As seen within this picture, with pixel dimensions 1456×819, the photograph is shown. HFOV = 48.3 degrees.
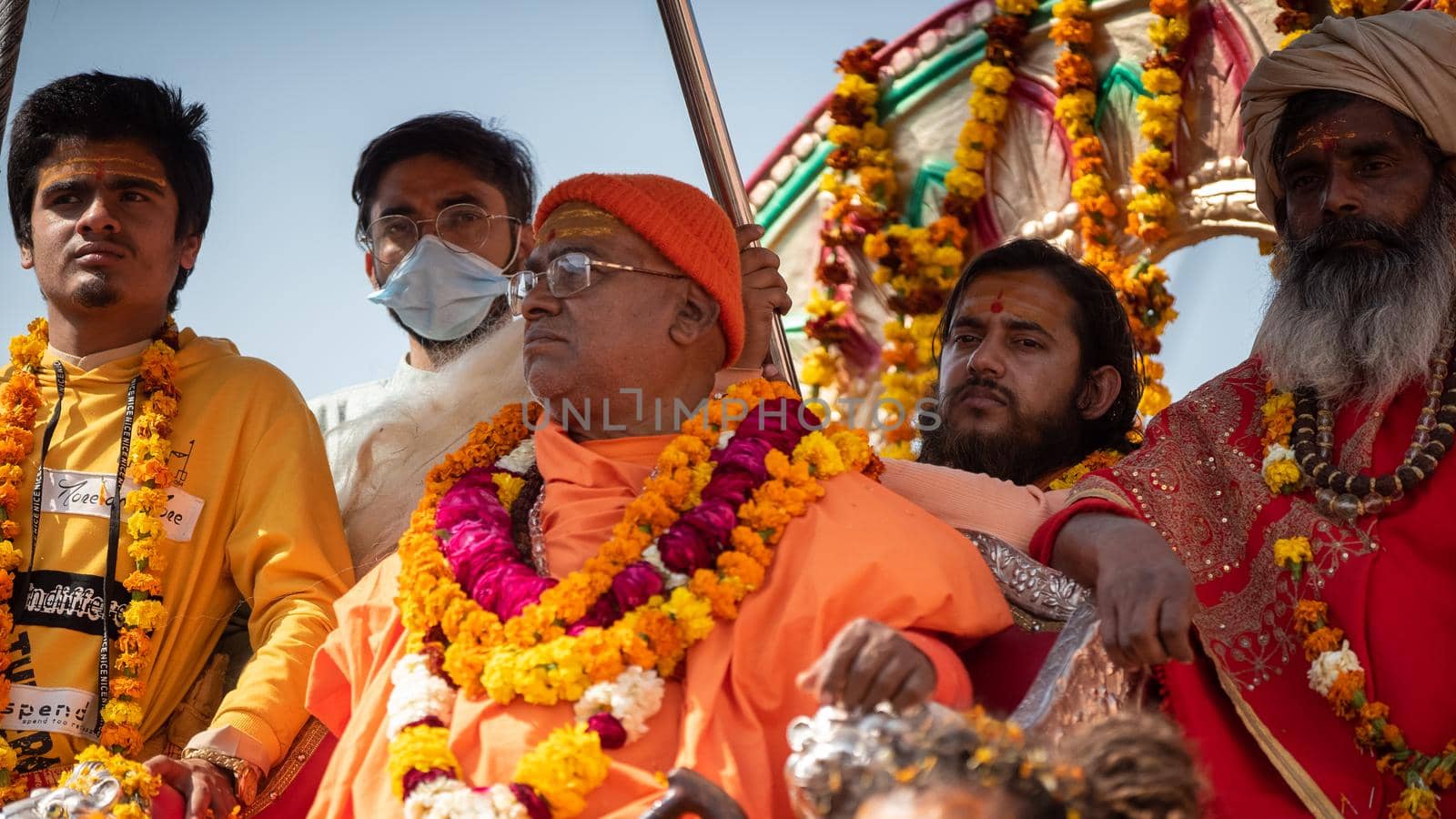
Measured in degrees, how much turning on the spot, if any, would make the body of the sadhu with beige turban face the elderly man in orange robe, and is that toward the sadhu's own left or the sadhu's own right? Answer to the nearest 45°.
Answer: approximately 45° to the sadhu's own right

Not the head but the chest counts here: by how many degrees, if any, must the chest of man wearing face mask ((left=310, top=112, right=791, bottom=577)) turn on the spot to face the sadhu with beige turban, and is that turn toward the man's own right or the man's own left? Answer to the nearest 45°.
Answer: approximately 45° to the man's own left

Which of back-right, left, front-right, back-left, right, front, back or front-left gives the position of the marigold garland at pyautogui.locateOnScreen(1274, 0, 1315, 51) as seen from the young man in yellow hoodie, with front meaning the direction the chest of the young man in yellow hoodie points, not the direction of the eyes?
back-left

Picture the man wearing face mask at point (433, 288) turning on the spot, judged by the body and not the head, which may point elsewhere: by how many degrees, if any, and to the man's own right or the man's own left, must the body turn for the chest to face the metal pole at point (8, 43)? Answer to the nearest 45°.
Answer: approximately 45° to the man's own right

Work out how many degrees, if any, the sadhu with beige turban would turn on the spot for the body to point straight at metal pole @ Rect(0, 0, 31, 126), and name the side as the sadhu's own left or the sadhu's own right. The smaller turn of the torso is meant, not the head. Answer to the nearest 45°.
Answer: approximately 45° to the sadhu's own right

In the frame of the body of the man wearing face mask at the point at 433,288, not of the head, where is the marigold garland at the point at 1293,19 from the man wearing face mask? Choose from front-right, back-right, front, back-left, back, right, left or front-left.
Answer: left

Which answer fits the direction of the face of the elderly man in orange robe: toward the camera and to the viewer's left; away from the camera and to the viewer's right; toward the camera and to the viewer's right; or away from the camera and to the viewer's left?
toward the camera and to the viewer's left

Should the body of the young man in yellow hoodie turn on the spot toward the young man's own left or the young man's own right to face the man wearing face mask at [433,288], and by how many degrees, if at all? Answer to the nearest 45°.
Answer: approximately 180°

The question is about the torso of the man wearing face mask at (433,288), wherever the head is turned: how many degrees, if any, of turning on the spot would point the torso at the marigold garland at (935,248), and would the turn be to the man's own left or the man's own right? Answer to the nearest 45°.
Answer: approximately 135° to the man's own left

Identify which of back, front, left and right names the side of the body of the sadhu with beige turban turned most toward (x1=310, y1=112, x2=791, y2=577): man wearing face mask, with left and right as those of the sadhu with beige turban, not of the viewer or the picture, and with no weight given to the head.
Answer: right

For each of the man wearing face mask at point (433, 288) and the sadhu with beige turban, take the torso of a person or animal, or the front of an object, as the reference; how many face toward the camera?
2

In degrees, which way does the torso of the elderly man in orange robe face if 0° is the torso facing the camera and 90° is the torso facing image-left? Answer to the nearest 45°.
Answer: approximately 45°

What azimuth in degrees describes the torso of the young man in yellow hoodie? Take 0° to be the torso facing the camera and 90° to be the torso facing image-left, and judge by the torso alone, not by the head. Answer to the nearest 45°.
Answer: approximately 45°

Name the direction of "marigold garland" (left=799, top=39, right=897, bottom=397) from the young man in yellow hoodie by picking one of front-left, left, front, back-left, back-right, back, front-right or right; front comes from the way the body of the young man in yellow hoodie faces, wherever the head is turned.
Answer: back
